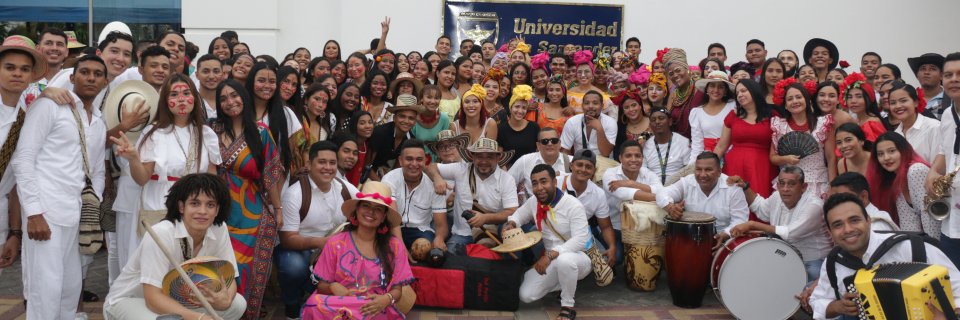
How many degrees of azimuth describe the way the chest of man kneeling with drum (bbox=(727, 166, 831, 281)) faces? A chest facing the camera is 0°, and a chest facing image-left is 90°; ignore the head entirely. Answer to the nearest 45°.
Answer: approximately 45°

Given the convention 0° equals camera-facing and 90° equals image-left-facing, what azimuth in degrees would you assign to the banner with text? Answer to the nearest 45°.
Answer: approximately 0°

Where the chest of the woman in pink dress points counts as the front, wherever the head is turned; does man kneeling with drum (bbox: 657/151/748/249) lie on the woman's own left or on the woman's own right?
on the woman's own left

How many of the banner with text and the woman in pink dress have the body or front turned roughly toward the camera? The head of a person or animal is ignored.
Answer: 2

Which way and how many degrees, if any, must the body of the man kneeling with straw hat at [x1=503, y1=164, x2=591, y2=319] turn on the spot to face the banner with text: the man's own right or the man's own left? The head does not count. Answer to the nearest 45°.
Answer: approximately 135° to the man's own right
